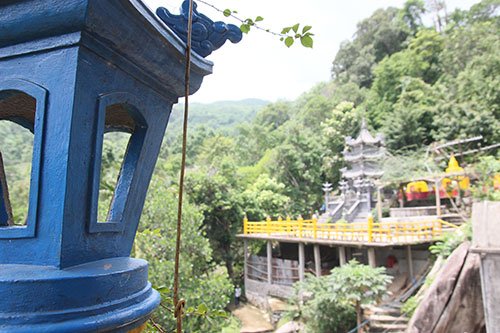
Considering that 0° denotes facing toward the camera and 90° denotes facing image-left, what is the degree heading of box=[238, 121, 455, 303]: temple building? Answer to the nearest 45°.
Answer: approximately 45°

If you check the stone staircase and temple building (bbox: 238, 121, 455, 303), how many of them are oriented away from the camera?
0

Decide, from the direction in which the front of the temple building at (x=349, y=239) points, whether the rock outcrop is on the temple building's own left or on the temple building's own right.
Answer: on the temple building's own left

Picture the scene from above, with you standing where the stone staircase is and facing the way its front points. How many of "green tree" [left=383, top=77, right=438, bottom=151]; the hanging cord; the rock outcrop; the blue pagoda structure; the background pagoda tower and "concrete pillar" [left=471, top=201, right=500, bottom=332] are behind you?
2

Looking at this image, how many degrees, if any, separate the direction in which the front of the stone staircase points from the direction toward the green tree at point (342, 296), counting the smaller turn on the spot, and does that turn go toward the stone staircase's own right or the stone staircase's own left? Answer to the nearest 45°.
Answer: approximately 45° to the stone staircase's own right

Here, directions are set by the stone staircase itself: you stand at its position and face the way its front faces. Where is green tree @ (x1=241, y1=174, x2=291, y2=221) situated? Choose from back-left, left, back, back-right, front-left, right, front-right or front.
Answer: back-right

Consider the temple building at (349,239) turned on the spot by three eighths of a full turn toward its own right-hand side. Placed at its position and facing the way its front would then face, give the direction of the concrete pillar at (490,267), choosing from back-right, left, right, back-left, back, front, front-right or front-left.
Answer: back

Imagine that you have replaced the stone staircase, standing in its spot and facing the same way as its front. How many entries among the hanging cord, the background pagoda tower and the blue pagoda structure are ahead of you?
2

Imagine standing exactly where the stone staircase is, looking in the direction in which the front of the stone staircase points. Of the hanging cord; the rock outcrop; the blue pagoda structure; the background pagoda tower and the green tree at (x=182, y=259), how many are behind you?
1

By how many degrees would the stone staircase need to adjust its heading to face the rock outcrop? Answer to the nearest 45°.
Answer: approximately 45° to its left

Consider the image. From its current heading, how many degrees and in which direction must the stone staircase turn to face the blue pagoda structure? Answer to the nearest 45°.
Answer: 0° — it already faces it

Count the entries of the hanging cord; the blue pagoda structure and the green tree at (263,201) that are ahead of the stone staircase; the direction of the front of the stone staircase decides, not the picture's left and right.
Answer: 2

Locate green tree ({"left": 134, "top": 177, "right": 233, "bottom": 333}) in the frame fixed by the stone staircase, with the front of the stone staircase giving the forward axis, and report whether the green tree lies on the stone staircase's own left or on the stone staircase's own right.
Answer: on the stone staircase's own right

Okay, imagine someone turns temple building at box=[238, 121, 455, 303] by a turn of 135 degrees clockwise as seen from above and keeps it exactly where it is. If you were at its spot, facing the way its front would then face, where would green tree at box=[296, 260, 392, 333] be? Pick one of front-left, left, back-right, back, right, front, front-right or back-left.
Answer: back

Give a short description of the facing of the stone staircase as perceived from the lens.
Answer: facing the viewer

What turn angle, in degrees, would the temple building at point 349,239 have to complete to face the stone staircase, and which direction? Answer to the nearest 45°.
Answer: approximately 45° to its left
